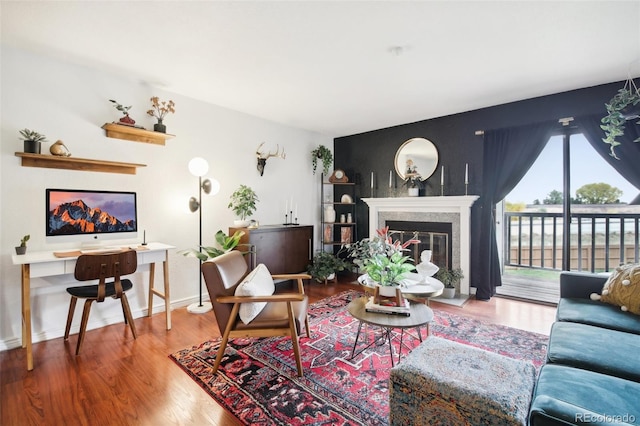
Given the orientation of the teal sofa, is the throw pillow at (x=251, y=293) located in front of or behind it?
in front

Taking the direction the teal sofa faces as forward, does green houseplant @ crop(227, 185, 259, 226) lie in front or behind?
in front

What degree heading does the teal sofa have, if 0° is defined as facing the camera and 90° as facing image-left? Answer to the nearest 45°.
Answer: approximately 90°

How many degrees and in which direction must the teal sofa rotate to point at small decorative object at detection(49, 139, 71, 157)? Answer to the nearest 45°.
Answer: approximately 45° to its left

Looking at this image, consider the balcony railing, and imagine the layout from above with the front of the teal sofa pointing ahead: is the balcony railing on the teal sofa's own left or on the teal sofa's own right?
on the teal sofa's own right

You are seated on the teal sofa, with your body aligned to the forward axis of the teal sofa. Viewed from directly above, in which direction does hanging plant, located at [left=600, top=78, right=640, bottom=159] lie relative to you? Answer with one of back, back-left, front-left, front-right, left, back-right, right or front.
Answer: right

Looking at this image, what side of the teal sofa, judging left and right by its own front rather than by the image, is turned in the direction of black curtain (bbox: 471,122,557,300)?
right

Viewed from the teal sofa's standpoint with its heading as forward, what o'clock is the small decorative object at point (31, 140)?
The small decorative object is roughly at 11 o'clock from the teal sofa.

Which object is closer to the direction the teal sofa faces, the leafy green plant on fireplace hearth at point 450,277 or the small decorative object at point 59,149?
the small decorative object

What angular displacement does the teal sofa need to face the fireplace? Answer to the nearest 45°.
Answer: approximately 45° to its right

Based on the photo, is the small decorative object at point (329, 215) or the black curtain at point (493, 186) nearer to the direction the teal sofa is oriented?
the small decorative object

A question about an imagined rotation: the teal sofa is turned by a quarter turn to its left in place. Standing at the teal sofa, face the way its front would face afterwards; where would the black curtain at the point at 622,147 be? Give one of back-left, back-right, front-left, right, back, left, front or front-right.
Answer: back

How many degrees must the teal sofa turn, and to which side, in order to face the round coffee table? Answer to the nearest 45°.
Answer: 0° — it already faces it
